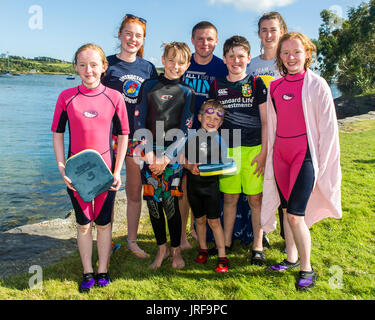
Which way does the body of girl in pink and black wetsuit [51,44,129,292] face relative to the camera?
toward the camera

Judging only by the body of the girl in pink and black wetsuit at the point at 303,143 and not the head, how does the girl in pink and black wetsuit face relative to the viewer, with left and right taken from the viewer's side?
facing the viewer and to the left of the viewer

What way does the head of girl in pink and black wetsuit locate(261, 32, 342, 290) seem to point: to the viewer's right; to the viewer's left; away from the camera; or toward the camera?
toward the camera

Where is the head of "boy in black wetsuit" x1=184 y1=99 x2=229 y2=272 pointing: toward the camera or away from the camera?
toward the camera

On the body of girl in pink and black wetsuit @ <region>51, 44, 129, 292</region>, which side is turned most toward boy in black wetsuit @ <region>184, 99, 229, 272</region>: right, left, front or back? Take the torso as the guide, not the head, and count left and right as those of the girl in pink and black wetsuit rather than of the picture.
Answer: left

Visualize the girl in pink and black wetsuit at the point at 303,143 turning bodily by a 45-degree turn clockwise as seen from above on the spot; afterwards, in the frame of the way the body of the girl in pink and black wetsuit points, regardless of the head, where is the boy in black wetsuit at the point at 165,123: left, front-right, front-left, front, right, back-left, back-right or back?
front

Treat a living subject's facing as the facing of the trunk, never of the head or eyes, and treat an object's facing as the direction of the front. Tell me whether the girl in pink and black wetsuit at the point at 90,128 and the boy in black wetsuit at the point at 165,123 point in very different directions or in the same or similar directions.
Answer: same or similar directions

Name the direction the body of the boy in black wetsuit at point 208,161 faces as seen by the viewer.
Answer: toward the camera

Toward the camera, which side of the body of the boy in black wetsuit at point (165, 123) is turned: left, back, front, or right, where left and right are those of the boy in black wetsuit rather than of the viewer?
front
